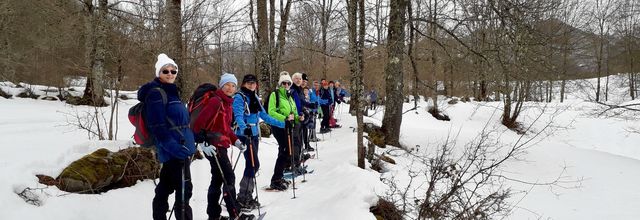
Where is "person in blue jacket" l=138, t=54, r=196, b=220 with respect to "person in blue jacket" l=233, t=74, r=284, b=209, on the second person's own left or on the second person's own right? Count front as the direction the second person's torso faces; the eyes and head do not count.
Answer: on the second person's own right

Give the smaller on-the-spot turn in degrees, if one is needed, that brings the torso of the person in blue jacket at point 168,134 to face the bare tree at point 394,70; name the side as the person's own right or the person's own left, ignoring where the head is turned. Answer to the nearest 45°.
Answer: approximately 90° to the person's own left

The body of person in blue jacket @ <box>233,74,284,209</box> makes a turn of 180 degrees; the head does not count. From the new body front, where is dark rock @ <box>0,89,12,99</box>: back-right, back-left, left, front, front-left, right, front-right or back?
front

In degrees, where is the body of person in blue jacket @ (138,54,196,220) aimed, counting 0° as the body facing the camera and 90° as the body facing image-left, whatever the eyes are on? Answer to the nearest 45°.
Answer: approximately 315°

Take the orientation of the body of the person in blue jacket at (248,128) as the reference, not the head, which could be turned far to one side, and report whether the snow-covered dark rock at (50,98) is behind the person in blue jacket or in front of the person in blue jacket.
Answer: behind

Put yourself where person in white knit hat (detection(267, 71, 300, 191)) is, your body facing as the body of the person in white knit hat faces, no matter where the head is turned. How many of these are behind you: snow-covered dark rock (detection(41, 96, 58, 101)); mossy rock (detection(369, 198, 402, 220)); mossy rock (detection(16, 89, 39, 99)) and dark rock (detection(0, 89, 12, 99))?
3

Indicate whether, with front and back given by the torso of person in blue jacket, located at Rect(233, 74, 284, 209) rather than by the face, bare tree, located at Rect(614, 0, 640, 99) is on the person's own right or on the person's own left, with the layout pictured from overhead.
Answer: on the person's own left
